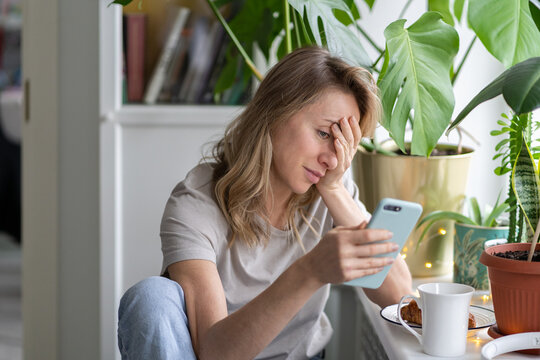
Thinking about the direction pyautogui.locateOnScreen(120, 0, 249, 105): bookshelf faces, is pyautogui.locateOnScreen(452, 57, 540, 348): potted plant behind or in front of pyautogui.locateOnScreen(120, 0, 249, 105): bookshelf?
in front

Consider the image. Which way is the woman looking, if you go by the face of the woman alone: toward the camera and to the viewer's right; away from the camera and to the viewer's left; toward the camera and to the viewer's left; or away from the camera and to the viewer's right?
toward the camera and to the viewer's right

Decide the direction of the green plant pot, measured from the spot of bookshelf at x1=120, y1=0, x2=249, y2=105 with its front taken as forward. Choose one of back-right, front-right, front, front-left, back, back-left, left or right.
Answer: front-left

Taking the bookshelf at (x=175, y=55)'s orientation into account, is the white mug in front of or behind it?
in front

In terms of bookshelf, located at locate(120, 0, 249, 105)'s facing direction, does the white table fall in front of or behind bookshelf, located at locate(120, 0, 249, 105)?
in front

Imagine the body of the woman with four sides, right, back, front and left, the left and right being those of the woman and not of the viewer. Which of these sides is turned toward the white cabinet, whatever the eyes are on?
back

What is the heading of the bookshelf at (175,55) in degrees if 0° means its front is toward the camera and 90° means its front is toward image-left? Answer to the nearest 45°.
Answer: approximately 0°

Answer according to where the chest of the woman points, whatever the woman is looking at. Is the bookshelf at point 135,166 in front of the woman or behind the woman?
behind

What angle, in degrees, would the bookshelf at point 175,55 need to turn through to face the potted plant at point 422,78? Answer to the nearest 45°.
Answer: approximately 45° to its left
